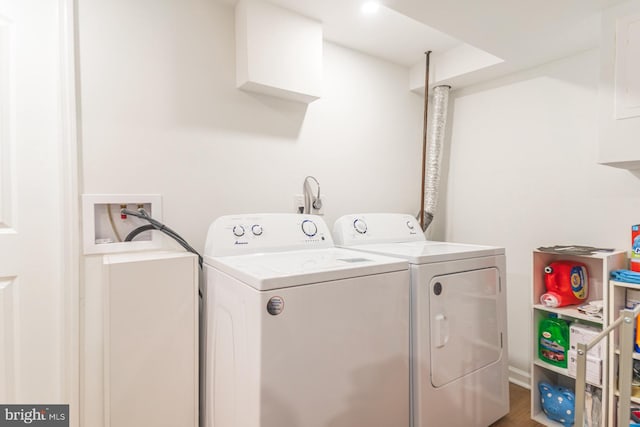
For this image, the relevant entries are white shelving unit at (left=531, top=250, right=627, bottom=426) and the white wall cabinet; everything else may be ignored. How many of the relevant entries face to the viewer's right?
0

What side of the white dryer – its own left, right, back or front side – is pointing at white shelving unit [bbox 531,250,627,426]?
left

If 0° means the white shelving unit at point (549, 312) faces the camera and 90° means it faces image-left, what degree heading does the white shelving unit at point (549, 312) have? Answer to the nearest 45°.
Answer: approximately 45°

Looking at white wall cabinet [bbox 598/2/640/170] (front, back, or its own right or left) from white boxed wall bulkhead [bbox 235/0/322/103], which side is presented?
front

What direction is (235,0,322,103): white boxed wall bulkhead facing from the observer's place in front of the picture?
facing the viewer and to the right of the viewer
